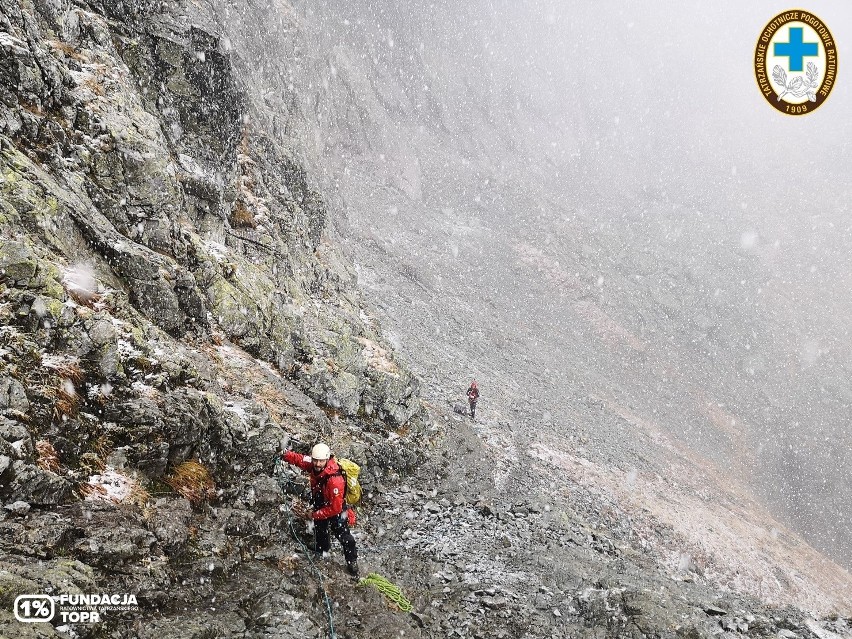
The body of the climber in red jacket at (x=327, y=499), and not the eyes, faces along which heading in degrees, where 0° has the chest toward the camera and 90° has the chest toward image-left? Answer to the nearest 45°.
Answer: approximately 45°
